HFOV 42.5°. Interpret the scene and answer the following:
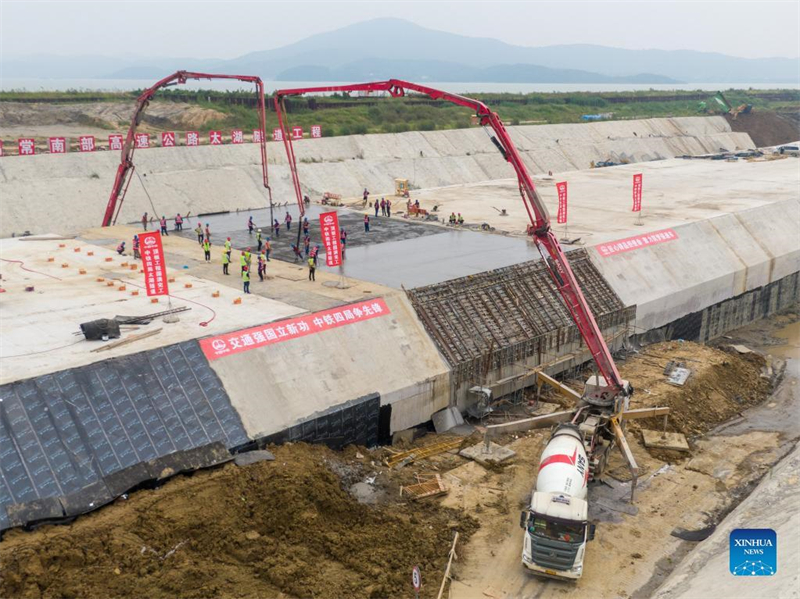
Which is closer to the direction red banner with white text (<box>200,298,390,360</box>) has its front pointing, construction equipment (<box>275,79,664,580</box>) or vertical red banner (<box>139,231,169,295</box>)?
the construction equipment

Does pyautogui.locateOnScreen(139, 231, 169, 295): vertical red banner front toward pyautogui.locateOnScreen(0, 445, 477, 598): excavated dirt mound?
yes

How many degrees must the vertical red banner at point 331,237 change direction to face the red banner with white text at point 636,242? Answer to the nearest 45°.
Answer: approximately 135° to its left
